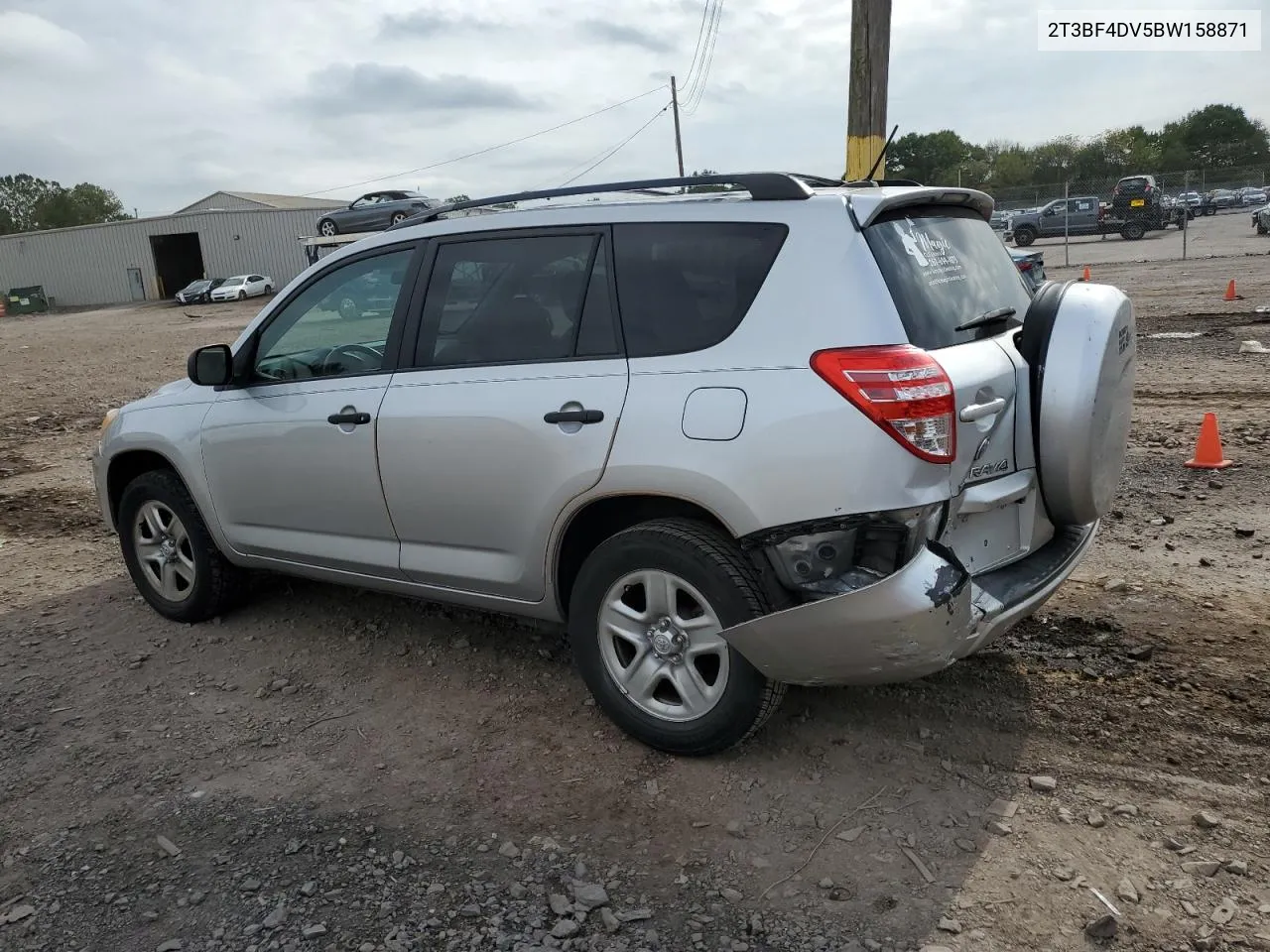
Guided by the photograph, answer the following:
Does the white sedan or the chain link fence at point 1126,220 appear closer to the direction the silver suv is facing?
the white sedan

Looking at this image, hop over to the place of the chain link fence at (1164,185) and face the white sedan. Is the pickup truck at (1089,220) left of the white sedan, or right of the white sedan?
right

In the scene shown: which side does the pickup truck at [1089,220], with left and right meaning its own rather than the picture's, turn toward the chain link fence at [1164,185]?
left

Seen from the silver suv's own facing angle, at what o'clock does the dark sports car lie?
The dark sports car is roughly at 1 o'clock from the silver suv.

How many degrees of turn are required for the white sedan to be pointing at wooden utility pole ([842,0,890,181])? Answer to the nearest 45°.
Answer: approximately 45° to its left

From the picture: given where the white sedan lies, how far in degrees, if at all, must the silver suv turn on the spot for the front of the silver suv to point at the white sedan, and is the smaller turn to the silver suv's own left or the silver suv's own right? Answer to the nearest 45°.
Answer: approximately 45° to the silver suv's own right

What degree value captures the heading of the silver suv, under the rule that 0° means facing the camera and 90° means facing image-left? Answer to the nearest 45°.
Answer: approximately 135°

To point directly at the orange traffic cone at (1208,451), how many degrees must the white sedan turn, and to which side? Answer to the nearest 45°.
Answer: approximately 45° to its left

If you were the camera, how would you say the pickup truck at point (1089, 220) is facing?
facing to the left of the viewer

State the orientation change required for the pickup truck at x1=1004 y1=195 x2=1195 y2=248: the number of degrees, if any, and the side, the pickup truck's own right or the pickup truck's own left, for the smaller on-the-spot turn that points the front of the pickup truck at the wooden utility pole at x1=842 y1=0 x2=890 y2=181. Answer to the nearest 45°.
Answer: approximately 90° to the pickup truck's own left
